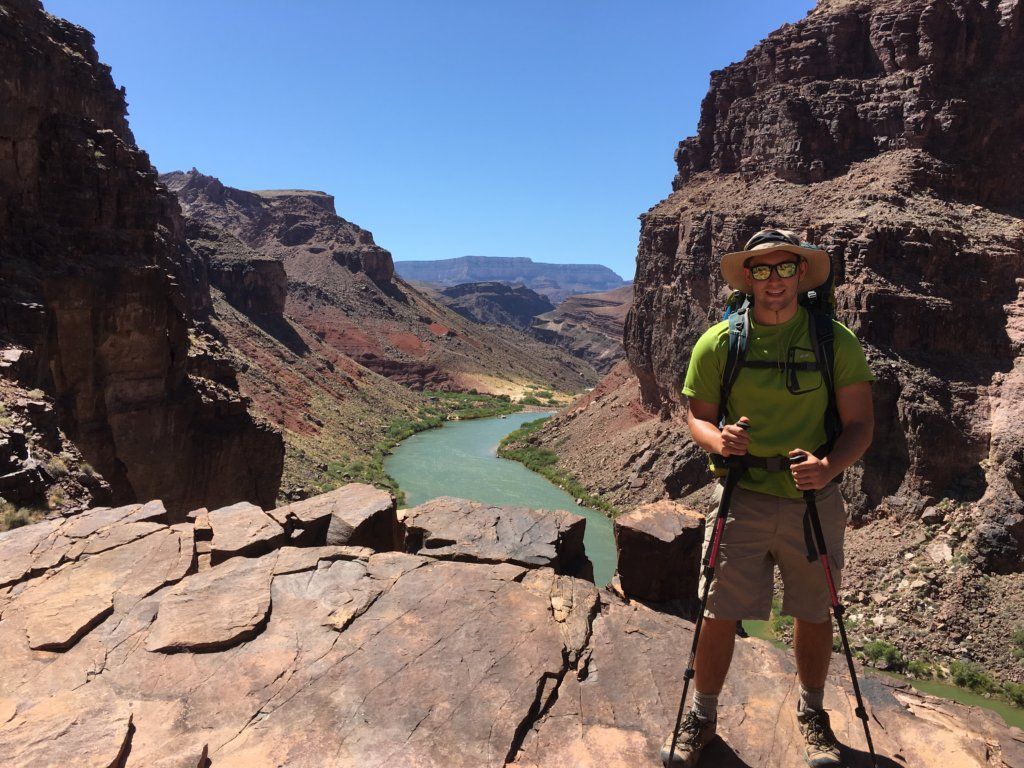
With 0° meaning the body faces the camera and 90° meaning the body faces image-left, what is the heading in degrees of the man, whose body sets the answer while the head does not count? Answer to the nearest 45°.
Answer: approximately 0°

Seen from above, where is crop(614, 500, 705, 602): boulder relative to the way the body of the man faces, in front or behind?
behind

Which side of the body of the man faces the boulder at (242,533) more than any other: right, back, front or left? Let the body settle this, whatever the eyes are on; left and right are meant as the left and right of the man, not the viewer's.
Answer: right

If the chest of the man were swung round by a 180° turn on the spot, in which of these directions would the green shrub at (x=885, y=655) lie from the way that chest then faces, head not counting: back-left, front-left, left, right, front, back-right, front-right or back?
front

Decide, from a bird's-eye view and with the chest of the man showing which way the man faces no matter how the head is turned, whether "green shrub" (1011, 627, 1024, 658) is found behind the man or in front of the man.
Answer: behind

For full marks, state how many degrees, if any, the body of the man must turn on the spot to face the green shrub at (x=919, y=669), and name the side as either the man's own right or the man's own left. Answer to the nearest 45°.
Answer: approximately 180°

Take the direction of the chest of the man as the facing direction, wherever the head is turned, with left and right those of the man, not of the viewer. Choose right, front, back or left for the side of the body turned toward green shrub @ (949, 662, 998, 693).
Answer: back
